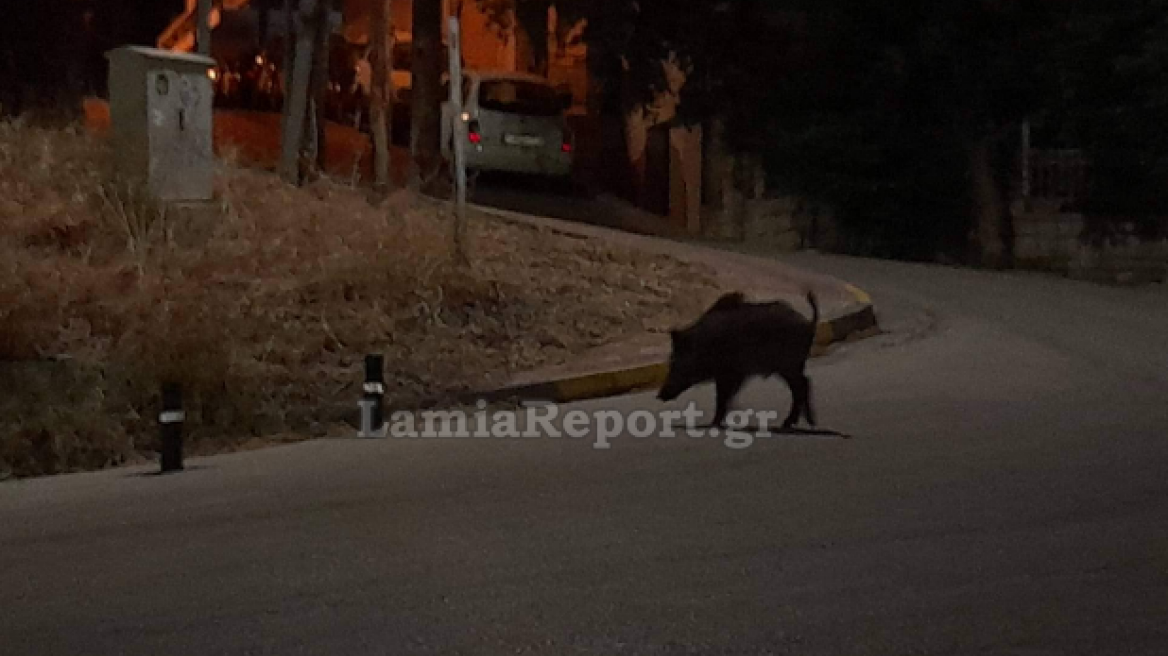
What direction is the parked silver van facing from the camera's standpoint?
away from the camera

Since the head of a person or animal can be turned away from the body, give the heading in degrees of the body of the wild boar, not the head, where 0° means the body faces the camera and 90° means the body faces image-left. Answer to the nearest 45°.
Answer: approximately 90°

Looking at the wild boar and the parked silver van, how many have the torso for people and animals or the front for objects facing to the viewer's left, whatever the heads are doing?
1

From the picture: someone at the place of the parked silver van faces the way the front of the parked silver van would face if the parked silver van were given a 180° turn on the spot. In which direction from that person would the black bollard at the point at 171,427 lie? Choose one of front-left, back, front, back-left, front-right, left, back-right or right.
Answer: front

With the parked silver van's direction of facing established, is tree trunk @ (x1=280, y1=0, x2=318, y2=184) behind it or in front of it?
behind

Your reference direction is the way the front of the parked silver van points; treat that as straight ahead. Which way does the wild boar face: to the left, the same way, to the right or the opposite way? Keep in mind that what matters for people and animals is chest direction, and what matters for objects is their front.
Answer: to the left

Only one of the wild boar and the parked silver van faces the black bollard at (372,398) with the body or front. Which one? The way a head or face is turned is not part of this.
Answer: the wild boar

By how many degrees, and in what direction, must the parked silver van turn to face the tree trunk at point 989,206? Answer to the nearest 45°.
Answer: approximately 135° to its right

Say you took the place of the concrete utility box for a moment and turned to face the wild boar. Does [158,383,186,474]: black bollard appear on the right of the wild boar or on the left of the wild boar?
right

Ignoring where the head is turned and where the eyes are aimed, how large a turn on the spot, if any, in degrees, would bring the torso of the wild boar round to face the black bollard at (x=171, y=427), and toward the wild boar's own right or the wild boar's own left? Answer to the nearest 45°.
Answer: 0° — it already faces it

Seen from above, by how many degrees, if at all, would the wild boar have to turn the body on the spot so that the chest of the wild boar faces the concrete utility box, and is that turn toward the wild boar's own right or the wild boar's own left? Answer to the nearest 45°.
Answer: approximately 45° to the wild boar's own right
